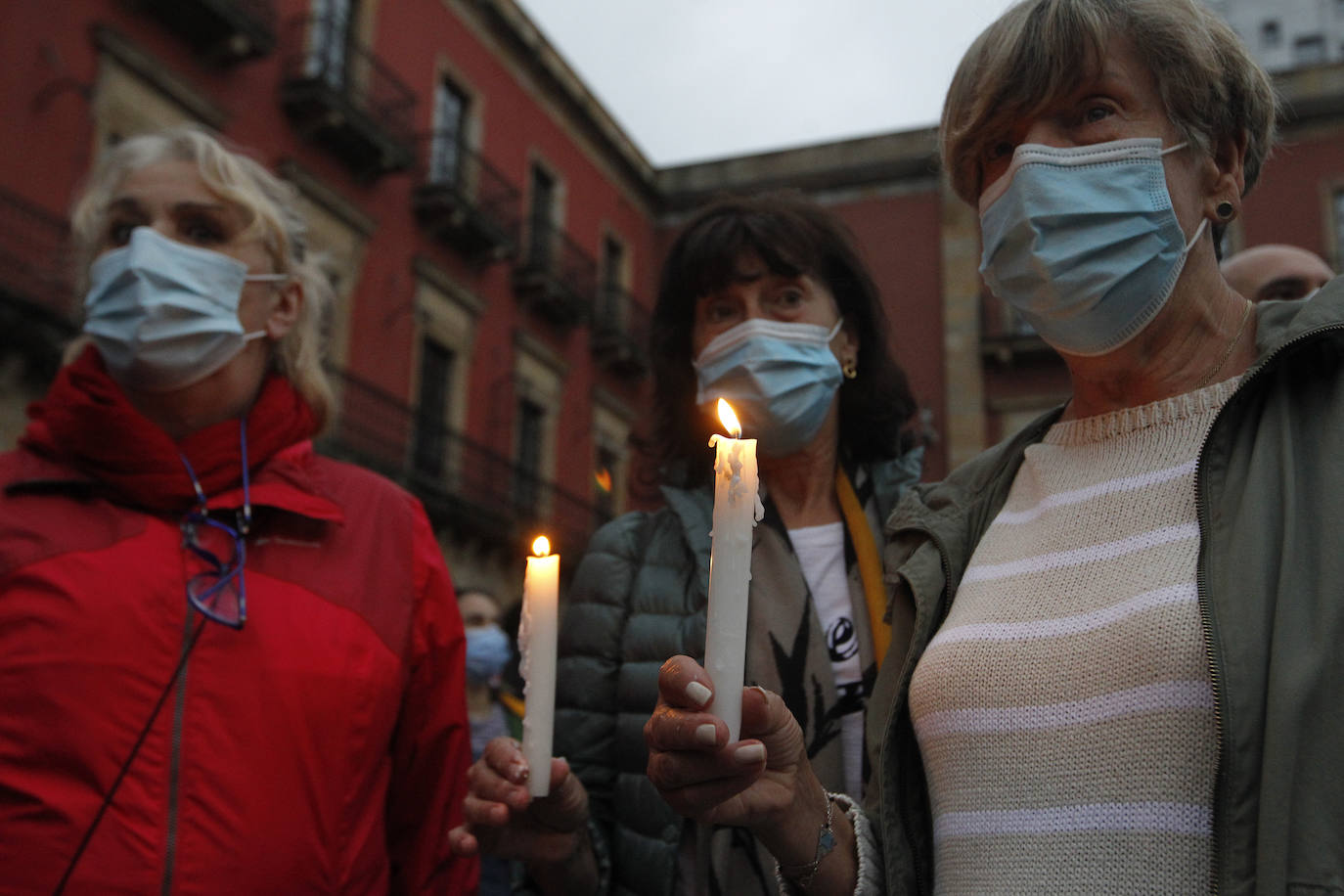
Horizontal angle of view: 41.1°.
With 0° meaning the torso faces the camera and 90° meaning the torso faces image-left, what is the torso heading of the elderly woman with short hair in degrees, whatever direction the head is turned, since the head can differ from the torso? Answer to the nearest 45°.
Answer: approximately 45°

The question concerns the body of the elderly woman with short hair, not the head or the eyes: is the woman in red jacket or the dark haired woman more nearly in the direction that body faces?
the woman in red jacket

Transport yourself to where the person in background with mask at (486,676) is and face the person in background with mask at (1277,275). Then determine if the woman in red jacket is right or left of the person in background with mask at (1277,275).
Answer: right

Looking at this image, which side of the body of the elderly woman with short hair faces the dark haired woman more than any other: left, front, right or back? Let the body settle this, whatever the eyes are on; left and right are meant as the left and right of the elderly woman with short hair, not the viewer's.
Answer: right

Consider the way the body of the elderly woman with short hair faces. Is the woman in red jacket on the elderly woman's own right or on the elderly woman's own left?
on the elderly woman's own right

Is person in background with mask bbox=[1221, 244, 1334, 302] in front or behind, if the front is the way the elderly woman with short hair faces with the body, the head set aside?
behind

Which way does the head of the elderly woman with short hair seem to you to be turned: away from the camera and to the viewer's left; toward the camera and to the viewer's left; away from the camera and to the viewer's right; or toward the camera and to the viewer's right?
toward the camera and to the viewer's left

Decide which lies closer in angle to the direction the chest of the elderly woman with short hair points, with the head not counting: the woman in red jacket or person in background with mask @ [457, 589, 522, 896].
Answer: the woman in red jacket
